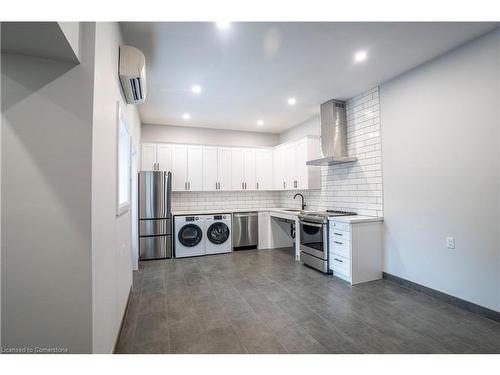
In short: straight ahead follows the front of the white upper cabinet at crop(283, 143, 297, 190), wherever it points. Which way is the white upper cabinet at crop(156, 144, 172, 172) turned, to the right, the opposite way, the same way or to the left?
to the left

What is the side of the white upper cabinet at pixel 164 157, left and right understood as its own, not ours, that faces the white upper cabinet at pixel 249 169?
left

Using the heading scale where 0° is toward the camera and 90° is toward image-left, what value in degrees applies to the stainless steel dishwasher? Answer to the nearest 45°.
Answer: approximately 0°

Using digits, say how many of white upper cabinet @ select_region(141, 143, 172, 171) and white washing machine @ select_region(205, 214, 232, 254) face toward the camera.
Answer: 2

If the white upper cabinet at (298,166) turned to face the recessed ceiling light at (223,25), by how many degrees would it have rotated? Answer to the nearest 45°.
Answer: approximately 45° to its left

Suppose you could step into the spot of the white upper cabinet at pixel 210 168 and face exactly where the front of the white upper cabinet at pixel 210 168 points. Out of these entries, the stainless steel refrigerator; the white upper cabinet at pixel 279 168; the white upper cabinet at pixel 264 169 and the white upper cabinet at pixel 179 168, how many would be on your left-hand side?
2

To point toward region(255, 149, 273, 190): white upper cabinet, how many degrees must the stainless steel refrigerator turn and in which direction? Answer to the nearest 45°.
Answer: approximately 90° to its left
